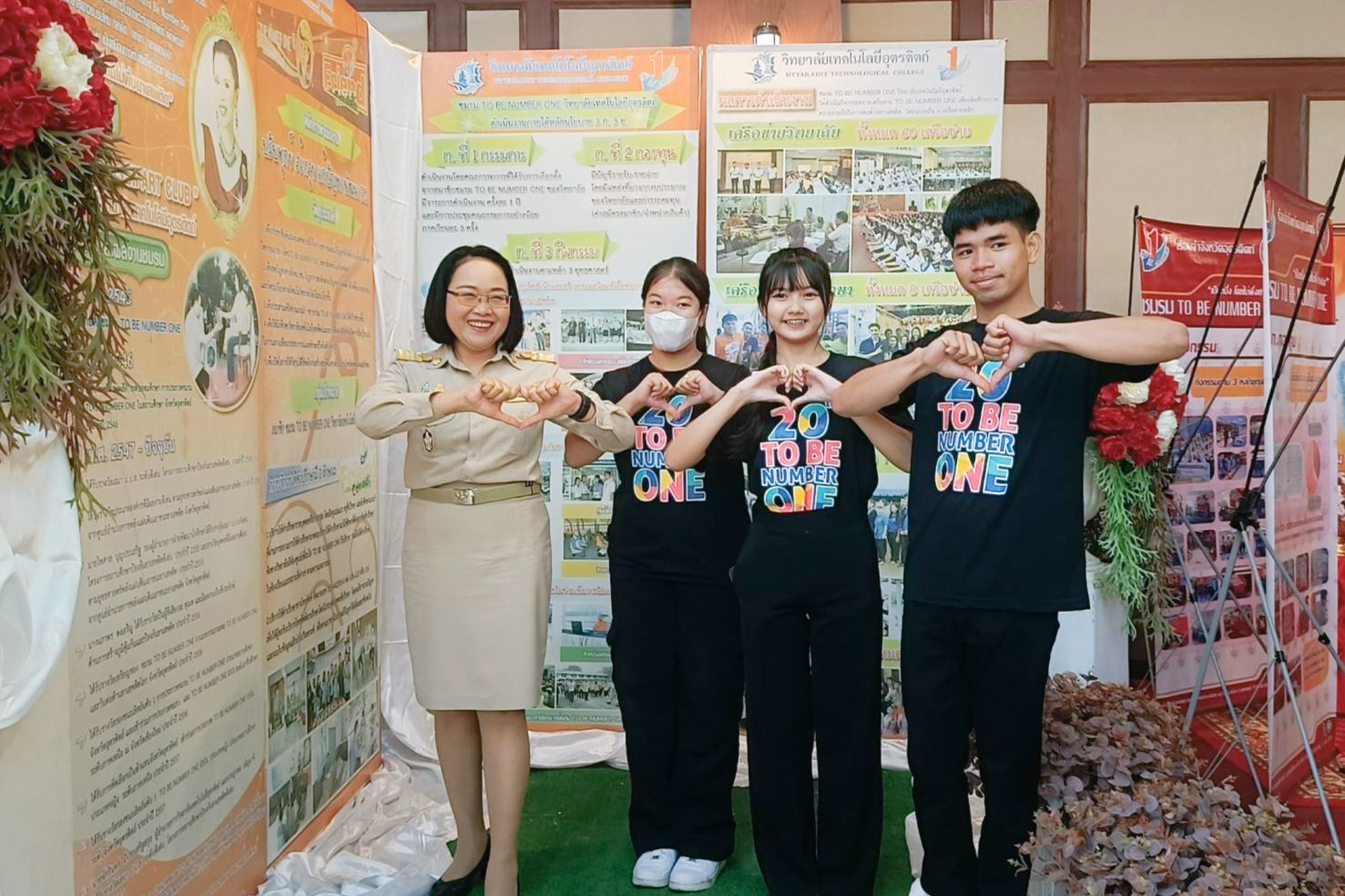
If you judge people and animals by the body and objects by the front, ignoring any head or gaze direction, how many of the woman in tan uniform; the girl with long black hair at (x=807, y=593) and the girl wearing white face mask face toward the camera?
3

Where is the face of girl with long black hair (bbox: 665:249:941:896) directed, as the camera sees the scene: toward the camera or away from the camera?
toward the camera

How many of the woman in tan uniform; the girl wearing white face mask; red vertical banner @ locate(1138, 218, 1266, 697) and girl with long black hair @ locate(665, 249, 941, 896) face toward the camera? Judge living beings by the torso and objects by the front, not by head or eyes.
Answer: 4

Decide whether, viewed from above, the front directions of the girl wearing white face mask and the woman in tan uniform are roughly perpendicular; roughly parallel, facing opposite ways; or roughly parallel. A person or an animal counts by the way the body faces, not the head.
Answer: roughly parallel

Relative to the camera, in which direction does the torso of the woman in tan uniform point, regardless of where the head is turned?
toward the camera

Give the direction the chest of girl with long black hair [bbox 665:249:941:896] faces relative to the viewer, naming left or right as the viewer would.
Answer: facing the viewer

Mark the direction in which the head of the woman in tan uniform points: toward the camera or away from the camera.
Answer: toward the camera

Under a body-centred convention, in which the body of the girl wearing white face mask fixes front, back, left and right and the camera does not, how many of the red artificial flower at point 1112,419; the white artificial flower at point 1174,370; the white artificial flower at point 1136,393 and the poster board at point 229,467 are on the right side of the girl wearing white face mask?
1

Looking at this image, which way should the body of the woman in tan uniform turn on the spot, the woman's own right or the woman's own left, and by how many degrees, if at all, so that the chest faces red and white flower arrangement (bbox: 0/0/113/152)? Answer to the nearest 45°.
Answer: approximately 45° to the woman's own right

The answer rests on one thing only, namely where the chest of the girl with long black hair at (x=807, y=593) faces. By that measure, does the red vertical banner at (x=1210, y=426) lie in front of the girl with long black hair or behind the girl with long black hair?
behind

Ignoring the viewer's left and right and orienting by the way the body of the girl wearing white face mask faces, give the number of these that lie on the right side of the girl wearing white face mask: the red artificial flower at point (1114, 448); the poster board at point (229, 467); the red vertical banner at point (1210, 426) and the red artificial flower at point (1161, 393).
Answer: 1

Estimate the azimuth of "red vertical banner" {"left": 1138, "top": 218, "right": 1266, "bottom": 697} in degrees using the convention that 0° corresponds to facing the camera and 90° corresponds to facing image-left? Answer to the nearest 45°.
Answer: approximately 0°

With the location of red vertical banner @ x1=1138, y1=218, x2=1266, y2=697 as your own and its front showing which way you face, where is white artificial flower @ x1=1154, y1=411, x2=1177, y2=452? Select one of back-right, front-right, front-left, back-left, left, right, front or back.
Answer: front

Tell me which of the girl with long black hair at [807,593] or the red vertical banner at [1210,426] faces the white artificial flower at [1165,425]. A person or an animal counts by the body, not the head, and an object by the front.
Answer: the red vertical banner

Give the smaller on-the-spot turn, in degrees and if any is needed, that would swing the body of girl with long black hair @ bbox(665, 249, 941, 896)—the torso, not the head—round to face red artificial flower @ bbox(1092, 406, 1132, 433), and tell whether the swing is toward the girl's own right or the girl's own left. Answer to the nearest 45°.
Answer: approximately 135° to the girl's own left
